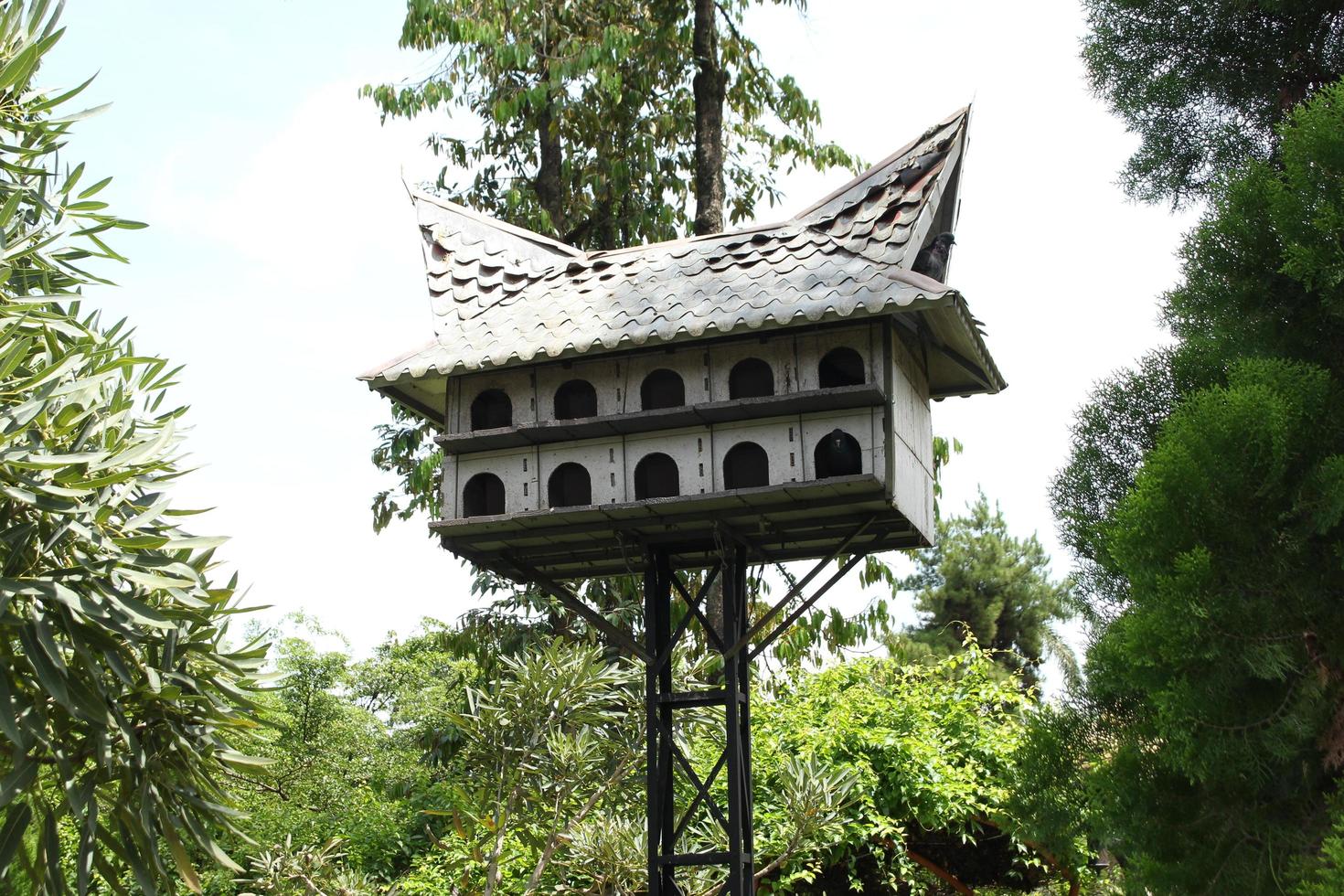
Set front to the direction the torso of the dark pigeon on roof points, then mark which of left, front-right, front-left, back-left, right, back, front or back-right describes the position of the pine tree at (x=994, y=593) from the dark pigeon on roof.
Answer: left

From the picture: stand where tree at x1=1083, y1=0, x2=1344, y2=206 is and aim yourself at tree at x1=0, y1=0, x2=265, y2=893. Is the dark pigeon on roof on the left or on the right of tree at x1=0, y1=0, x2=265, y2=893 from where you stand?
right

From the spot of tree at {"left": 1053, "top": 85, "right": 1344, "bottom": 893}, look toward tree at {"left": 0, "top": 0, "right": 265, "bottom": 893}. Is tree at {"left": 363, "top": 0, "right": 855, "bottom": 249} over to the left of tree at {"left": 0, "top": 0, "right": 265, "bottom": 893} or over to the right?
right
